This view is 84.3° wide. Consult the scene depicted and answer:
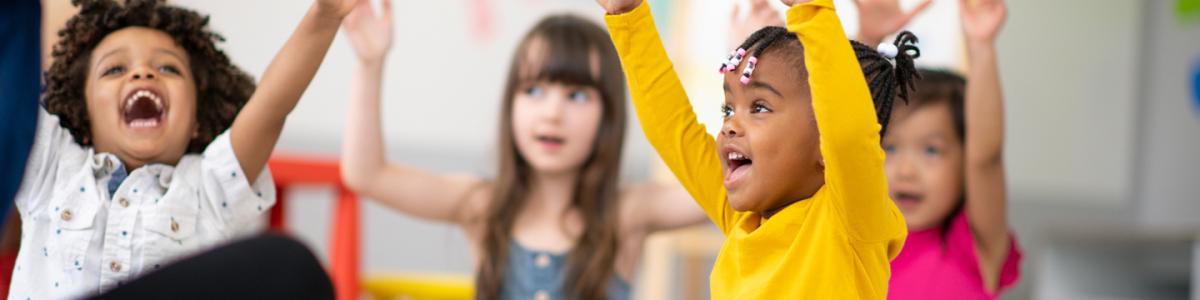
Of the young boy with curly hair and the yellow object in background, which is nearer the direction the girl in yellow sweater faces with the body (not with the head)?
the young boy with curly hair

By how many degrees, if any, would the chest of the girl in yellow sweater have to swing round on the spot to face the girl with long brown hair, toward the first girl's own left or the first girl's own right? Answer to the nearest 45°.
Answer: approximately 90° to the first girl's own right

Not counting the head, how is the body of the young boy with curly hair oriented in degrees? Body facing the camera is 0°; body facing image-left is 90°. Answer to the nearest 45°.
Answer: approximately 0°

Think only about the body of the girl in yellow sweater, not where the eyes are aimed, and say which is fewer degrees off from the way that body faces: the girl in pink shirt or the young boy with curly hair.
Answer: the young boy with curly hair

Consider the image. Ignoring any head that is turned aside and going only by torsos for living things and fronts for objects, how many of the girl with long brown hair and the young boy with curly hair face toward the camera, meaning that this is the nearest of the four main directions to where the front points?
2

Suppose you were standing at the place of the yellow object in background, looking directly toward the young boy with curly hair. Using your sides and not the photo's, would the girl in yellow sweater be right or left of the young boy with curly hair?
left
